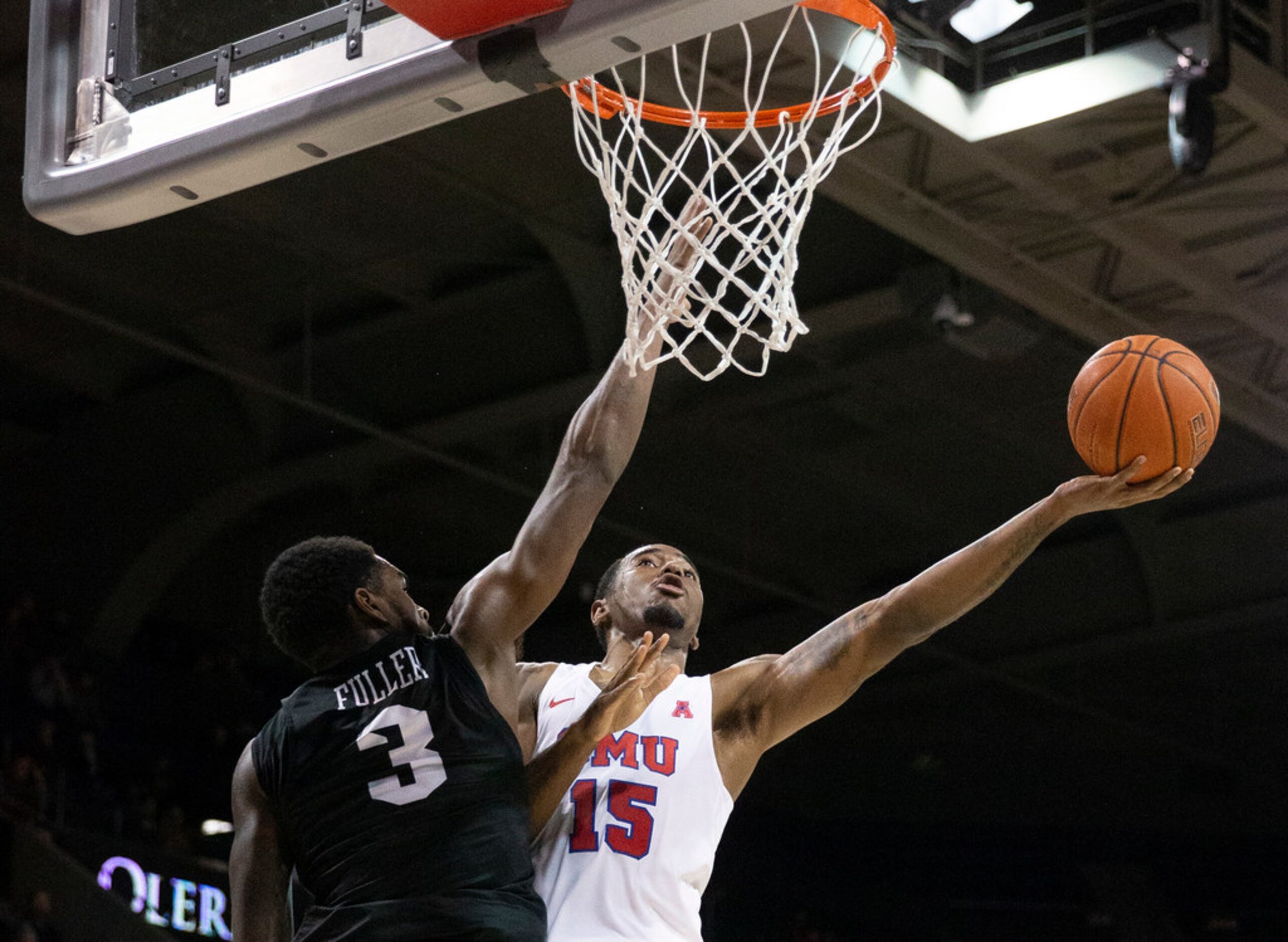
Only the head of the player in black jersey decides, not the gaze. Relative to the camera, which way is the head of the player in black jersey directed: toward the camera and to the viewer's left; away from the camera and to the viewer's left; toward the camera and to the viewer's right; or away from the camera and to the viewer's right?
away from the camera and to the viewer's right

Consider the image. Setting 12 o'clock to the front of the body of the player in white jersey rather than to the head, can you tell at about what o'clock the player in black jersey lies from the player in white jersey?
The player in black jersey is roughly at 1 o'clock from the player in white jersey.

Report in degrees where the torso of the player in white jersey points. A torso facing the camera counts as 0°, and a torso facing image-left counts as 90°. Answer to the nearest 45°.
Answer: approximately 0°
